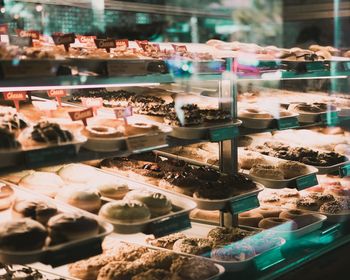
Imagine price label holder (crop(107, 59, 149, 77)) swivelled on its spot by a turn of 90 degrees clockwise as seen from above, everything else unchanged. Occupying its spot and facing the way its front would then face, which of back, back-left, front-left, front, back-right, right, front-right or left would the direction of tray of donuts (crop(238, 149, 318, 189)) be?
back-right

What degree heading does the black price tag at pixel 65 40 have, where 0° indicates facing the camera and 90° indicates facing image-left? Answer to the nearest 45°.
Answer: approximately 0°

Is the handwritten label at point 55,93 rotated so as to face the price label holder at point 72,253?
yes
